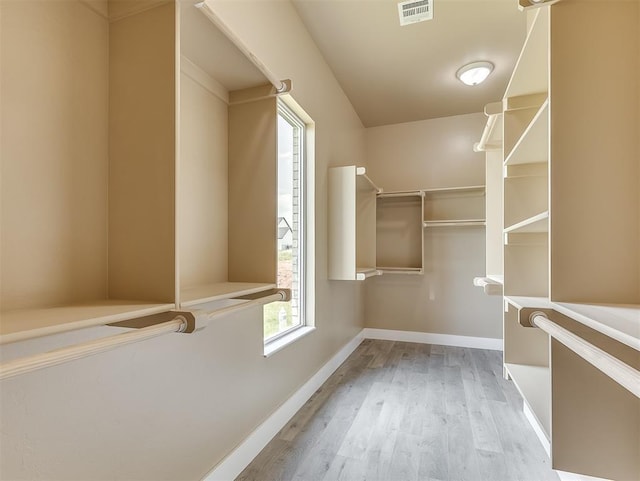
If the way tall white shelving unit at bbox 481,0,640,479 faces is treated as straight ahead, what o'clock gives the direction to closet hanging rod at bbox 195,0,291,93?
The closet hanging rod is roughly at 11 o'clock from the tall white shelving unit.

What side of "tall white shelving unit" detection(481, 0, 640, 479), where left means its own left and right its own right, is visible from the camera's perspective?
left

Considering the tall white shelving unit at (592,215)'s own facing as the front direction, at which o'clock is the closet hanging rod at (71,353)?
The closet hanging rod is roughly at 10 o'clock from the tall white shelving unit.

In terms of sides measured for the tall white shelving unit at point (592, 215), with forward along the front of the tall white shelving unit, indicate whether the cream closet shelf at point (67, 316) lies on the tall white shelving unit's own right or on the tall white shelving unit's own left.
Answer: on the tall white shelving unit's own left

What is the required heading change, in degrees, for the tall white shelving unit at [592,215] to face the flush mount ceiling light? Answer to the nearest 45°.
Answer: approximately 90° to its right

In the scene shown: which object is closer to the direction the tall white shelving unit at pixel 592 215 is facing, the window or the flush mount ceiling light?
the window

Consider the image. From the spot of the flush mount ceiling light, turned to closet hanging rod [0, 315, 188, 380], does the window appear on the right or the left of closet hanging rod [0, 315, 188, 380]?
right
